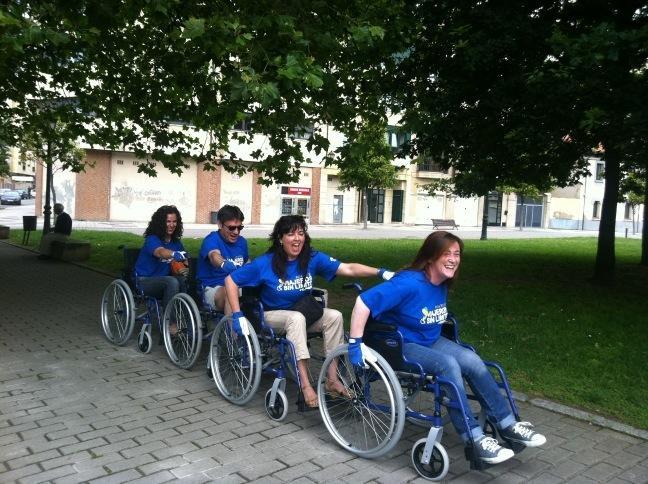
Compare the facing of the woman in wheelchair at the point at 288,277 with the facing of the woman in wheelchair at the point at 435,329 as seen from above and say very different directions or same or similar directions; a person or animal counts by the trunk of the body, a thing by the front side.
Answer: same or similar directions

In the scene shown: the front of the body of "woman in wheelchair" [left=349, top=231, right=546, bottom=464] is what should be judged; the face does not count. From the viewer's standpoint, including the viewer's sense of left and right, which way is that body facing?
facing the viewer and to the right of the viewer

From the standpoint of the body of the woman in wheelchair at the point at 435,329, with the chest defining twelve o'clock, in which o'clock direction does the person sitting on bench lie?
The person sitting on bench is roughly at 6 o'clock from the woman in wheelchair.

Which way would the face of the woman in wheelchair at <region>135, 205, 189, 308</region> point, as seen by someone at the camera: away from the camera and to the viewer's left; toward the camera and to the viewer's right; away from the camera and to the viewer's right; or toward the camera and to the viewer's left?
toward the camera and to the viewer's right

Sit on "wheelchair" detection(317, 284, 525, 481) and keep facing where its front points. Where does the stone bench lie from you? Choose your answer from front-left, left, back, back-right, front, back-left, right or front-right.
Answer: back

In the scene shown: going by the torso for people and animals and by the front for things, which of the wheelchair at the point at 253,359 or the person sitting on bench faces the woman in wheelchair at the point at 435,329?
the wheelchair

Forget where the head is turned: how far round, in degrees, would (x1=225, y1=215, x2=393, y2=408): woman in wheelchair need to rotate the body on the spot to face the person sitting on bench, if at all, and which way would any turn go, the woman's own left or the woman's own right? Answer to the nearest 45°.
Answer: approximately 180°

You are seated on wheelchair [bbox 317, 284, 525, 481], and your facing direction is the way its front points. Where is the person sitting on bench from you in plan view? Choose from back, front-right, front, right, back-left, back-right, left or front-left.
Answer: back

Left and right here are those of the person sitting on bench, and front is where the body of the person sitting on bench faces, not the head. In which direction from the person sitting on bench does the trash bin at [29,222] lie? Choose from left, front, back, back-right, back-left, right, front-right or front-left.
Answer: right

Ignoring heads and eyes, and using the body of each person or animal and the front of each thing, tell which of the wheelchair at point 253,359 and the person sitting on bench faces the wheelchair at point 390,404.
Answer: the wheelchair at point 253,359

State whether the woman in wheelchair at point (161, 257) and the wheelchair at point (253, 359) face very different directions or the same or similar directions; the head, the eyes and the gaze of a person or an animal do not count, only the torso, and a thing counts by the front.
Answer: same or similar directions

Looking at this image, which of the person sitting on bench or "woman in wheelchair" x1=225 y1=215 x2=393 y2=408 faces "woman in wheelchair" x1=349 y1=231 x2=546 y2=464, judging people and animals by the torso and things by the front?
"woman in wheelchair" x1=225 y1=215 x2=393 y2=408

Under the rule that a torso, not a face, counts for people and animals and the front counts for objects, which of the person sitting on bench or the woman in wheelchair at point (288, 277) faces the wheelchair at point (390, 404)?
the woman in wheelchair
